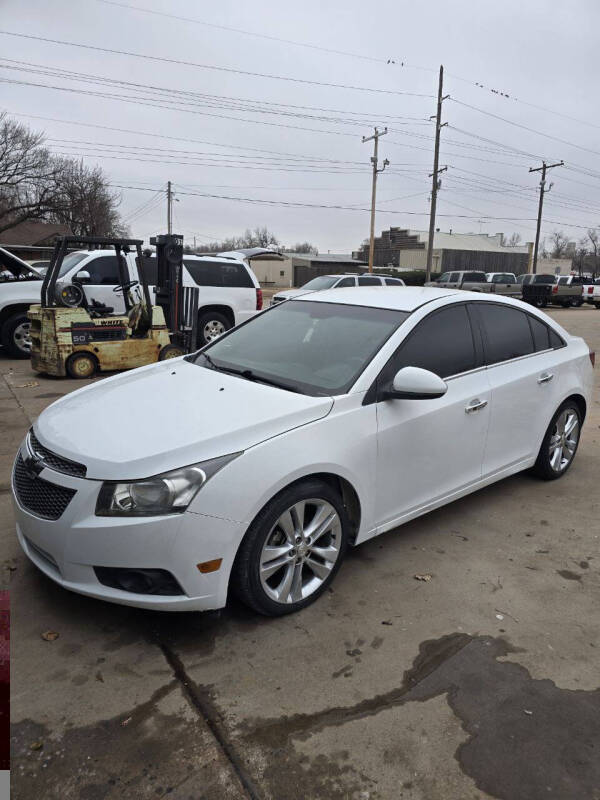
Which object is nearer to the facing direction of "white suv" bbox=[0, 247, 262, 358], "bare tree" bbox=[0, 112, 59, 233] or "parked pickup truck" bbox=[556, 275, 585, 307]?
the bare tree

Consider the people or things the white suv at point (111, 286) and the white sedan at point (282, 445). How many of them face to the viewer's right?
0

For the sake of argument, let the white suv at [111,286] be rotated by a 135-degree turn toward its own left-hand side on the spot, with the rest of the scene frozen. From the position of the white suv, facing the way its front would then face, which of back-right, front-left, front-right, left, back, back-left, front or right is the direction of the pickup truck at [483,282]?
left

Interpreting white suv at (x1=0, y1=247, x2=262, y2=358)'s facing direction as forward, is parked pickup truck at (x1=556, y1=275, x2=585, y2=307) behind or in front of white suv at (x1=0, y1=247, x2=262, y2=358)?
behind

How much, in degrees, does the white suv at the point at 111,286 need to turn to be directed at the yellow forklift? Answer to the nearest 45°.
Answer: approximately 90° to its left

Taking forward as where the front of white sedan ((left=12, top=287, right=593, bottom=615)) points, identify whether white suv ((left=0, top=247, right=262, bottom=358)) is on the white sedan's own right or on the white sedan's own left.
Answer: on the white sedan's own right

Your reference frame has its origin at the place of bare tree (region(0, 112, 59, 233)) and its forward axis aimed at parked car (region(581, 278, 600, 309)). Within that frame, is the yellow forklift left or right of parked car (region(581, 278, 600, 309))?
right

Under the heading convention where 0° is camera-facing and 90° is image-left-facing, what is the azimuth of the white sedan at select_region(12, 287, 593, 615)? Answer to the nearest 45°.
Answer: approximately 45°

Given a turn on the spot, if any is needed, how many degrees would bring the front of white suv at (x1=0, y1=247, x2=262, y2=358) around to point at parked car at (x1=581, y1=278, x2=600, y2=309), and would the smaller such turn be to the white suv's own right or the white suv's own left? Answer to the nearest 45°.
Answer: approximately 135° to the white suv's own right

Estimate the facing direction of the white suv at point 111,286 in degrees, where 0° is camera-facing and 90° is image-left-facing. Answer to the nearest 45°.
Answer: approximately 90°

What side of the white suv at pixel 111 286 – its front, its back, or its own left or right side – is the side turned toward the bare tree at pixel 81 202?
right

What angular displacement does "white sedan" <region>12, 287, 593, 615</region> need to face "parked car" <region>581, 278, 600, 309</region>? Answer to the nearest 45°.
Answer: approximately 180°

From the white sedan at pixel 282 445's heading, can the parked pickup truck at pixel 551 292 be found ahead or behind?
behind
